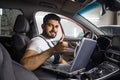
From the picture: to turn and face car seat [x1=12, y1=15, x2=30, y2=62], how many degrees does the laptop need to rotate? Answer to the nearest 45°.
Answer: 0° — it already faces it

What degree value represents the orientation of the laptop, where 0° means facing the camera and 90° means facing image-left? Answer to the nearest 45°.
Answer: approximately 135°
